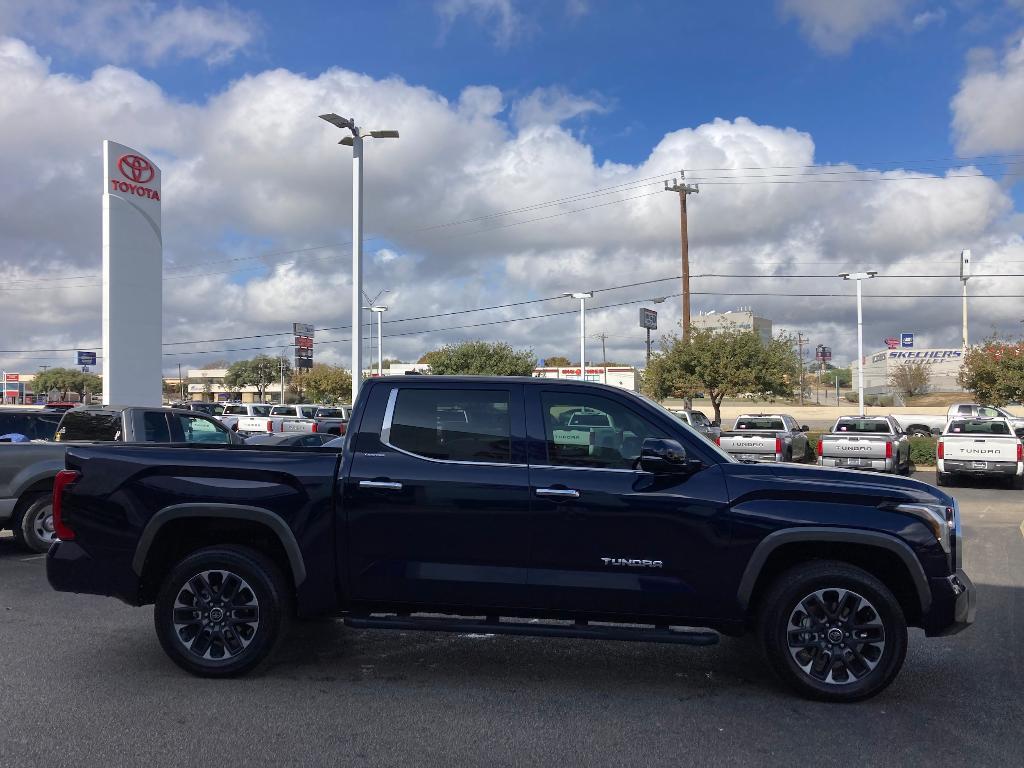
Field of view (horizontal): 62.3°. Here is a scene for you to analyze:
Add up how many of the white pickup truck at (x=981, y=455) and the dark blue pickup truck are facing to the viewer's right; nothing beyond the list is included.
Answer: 1

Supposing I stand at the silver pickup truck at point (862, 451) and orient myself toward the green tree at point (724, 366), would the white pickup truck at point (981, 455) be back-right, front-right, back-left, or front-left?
back-right

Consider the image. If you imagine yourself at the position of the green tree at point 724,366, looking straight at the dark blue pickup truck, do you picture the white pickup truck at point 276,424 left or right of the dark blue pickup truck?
right

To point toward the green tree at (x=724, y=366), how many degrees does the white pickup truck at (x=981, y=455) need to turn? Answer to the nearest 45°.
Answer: approximately 45° to its left

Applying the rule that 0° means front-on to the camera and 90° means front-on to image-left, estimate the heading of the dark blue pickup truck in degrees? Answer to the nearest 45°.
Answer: approximately 270°

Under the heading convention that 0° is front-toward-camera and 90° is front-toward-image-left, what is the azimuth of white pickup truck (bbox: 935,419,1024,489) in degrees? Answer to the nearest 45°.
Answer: approximately 180°

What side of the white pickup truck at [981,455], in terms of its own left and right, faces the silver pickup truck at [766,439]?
left
